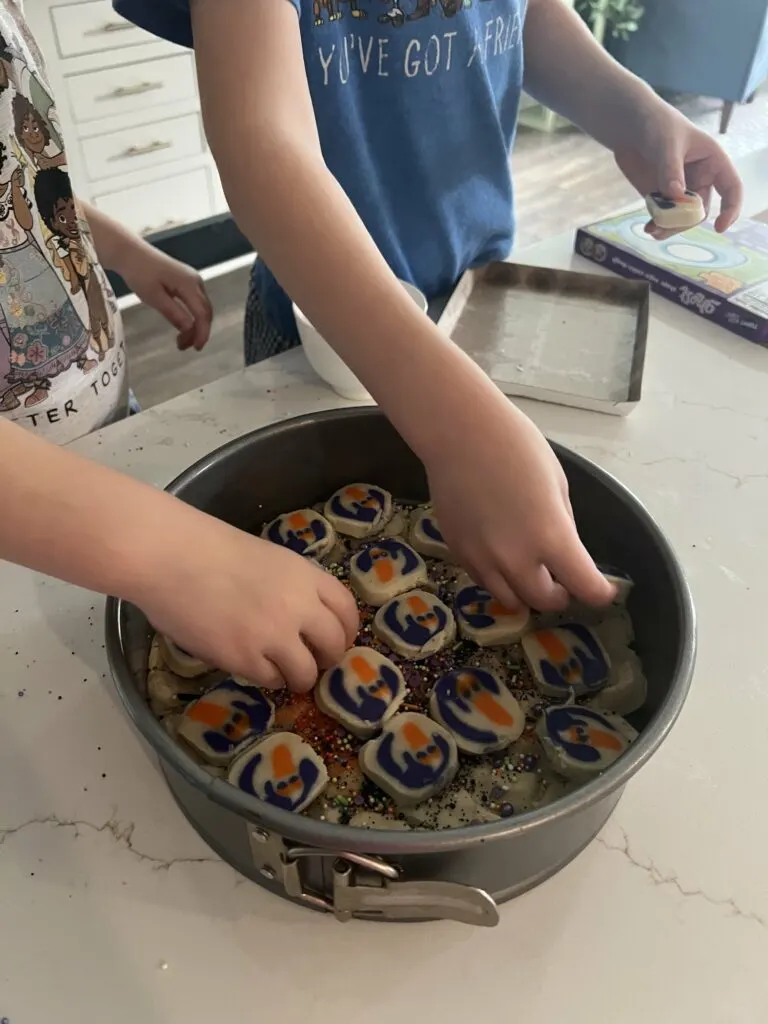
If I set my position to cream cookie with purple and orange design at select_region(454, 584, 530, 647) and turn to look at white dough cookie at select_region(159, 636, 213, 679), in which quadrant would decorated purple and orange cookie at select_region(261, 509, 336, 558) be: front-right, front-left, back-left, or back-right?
front-right
